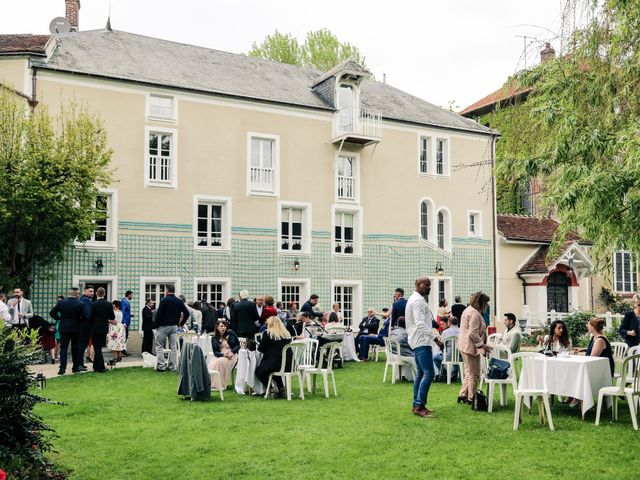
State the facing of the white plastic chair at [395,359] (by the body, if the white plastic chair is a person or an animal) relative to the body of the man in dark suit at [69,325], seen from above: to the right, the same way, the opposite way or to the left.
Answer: to the right

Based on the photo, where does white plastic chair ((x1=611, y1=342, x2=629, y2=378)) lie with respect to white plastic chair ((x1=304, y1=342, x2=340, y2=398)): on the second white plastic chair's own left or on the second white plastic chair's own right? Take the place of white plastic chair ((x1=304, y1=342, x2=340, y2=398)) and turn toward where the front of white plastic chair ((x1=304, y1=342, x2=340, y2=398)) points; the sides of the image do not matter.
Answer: on the second white plastic chair's own right

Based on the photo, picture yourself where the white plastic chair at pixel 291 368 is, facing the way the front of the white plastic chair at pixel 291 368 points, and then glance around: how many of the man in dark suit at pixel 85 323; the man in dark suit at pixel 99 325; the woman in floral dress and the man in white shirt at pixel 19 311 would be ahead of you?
4

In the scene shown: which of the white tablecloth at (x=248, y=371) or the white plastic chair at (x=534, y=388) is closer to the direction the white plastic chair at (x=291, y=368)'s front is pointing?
the white tablecloth

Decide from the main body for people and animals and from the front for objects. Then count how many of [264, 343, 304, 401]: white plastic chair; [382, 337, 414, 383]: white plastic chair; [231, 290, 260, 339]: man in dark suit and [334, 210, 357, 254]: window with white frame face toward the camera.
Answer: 1

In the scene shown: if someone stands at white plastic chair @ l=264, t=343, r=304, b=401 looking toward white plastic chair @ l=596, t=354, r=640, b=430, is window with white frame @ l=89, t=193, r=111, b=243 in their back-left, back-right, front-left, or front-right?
back-left

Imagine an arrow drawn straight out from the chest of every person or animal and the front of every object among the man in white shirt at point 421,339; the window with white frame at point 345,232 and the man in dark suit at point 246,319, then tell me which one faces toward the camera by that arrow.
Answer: the window with white frame

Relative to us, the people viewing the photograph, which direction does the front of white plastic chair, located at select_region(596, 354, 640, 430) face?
facing away from the viewer and to the left of the viewer

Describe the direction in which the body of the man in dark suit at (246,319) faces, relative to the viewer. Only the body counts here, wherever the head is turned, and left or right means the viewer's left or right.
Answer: facing away from the viewer
